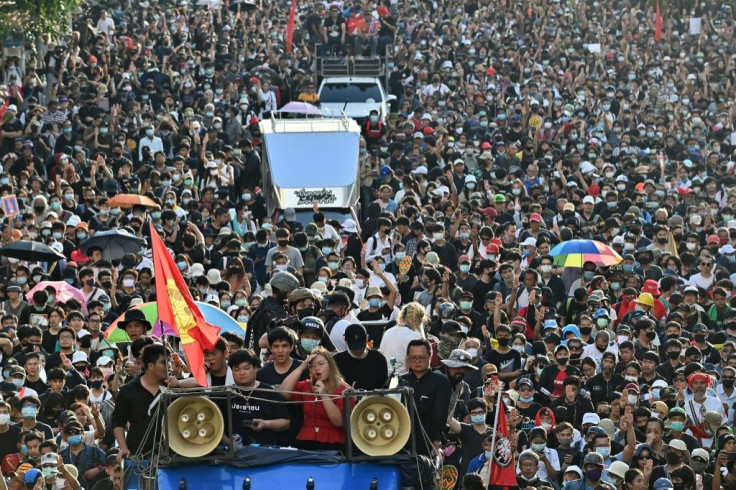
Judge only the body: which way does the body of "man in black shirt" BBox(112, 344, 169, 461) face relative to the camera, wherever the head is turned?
to the viewer's right

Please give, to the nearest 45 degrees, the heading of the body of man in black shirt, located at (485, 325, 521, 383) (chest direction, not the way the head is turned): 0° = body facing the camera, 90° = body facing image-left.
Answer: approximately 0°

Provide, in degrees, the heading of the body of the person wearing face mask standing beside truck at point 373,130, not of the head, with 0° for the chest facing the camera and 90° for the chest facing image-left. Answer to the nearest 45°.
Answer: approximately 0°

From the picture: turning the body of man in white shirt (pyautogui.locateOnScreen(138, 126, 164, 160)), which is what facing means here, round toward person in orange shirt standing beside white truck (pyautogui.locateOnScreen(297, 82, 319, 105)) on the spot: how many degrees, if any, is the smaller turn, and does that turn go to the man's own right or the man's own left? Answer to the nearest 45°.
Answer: approximately 135° to the man's own left

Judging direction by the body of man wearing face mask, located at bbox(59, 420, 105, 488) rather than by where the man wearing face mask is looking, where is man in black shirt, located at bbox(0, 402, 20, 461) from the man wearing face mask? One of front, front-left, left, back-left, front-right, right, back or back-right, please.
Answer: back-right

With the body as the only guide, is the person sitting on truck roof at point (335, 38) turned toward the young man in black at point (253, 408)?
yes
